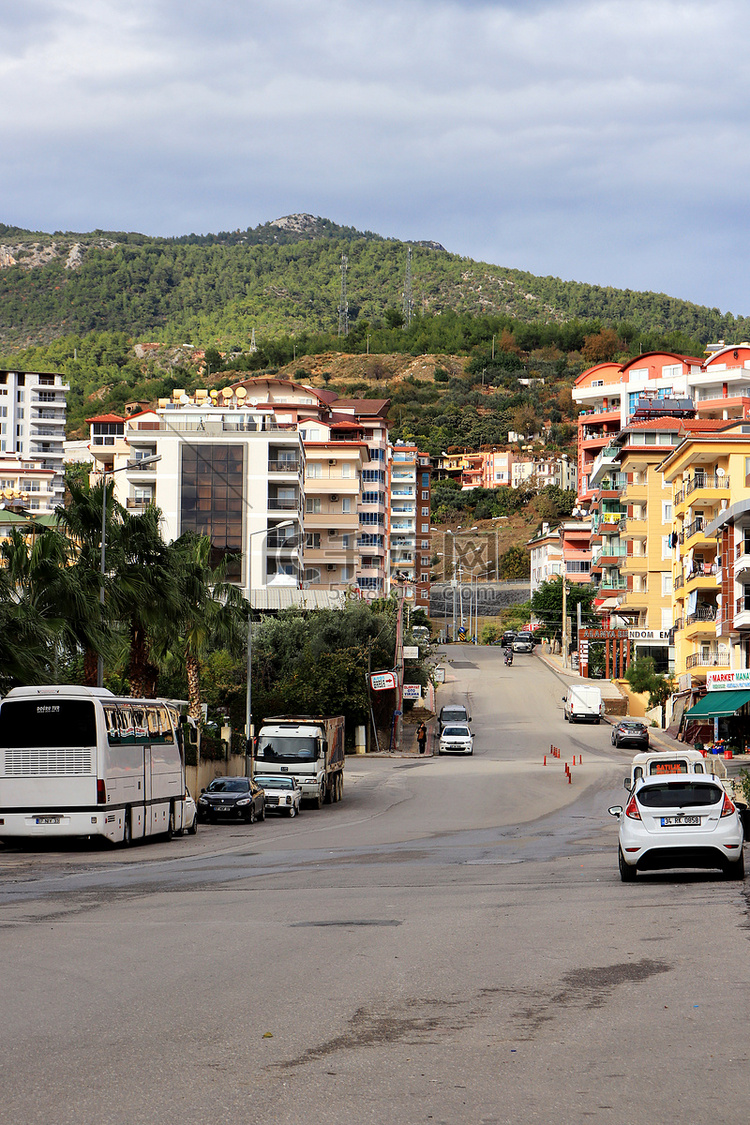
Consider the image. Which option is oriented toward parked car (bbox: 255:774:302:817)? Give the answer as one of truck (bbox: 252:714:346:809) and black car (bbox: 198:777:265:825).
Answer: the truck

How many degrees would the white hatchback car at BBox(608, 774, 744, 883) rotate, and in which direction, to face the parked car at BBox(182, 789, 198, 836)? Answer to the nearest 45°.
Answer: approximately 45° to its left

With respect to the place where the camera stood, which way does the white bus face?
facing away from the viewer

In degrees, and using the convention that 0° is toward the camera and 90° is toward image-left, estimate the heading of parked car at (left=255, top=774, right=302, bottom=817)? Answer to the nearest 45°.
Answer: approximately 0°

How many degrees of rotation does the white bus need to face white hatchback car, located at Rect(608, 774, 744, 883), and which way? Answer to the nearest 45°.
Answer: approximately 135° to its right

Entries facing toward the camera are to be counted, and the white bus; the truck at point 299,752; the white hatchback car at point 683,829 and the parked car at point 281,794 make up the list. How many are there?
2

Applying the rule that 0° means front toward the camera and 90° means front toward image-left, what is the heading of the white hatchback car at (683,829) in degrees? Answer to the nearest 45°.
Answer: approximately 180°

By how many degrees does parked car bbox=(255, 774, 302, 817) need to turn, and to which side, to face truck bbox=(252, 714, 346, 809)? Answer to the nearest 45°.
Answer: approximately 180°
